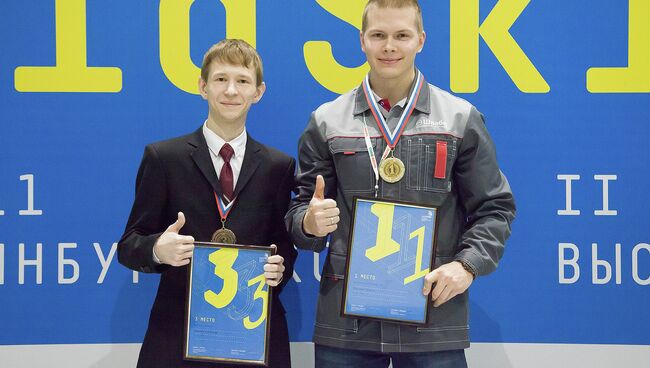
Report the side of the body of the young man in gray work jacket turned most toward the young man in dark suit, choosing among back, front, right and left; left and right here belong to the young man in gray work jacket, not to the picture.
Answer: right

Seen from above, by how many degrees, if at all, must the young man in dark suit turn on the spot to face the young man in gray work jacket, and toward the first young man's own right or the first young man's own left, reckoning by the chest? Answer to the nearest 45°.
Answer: approximately 90° to the first young man's own left

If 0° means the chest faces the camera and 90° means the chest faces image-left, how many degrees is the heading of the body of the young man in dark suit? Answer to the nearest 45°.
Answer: approximately 0°

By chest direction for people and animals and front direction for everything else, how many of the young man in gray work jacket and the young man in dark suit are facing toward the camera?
2
